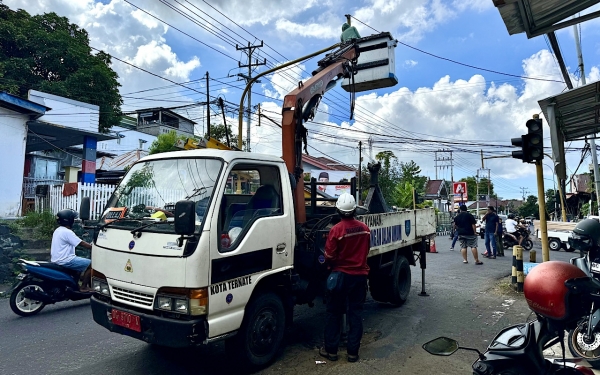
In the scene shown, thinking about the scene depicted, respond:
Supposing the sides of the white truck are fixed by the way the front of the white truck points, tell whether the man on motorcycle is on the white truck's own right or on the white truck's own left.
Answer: on the white truck's own right

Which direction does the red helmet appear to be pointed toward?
to the viewer's right

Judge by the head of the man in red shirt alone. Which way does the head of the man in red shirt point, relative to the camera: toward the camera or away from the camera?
away from the camera

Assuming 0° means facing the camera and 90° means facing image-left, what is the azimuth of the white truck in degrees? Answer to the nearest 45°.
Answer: approximately 45°

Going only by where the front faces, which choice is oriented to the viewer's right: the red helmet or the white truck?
the red helmet

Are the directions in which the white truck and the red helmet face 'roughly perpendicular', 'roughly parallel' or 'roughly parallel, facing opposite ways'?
roughly perpendicular

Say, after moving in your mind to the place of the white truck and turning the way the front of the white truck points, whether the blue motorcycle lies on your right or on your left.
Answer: on your right
